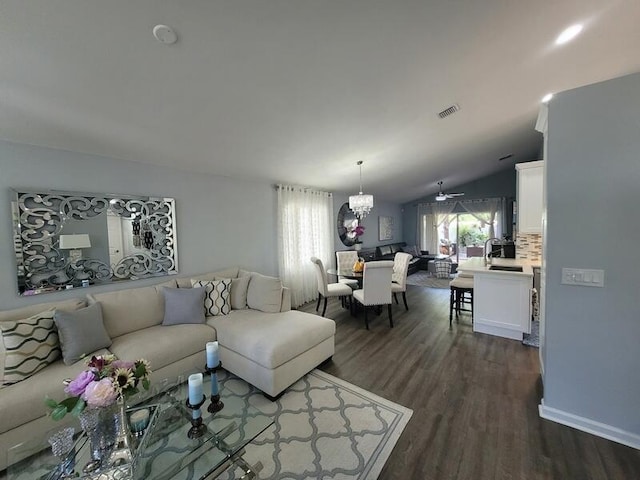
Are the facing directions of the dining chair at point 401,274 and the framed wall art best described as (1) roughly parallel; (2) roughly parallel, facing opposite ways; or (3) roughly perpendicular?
roughly perpendicular

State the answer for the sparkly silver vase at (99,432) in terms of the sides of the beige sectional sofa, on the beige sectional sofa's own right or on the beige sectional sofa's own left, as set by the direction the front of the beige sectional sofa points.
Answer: on the beige sectional sofa's own right

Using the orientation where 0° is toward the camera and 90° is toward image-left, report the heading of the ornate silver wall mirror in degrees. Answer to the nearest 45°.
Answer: approximately 315°

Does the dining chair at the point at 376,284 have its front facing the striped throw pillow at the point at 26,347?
no

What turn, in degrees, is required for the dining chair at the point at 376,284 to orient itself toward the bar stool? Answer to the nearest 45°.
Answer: approximately 90° to its right

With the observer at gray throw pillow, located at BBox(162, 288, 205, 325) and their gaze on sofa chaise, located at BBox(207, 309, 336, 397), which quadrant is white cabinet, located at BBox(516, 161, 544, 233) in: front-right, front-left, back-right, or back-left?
front-left

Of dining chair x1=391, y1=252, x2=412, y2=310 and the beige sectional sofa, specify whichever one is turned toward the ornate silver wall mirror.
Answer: the dining chair

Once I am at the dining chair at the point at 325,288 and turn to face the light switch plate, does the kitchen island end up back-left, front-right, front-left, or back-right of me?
front-left

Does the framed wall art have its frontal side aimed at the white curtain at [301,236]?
no

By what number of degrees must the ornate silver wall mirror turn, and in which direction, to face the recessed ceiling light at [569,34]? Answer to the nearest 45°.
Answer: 0° — it already faces it

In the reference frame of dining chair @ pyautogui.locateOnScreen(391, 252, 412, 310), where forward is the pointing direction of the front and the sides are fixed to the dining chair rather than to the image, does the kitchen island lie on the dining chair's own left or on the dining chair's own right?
on the dining chair's own left

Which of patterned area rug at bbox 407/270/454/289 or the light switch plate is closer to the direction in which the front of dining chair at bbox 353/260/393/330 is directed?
the patterned area rug

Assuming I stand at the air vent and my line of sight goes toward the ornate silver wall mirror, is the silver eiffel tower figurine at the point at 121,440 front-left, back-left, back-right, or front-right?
front-left

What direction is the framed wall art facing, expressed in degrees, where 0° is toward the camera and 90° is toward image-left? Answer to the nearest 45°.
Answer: approximately 315°

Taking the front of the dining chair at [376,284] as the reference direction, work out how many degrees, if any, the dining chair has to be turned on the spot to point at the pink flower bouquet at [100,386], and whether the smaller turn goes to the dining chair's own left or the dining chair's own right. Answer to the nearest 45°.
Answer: approximately 90° to the dining chair's own left

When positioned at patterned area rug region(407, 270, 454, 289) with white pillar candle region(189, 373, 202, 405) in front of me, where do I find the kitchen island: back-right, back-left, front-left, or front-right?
front-left

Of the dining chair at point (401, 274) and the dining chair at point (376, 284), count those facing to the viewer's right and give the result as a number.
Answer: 0

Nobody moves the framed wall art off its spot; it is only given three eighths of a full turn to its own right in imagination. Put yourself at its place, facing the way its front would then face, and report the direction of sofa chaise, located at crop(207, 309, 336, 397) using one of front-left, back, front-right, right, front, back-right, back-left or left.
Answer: left

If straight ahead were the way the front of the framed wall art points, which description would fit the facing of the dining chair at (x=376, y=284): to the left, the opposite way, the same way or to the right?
the opposite way

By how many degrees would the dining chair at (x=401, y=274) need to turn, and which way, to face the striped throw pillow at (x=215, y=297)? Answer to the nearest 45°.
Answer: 0° — it already faces it

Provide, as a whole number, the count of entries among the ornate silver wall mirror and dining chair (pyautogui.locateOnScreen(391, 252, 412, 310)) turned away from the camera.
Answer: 0
